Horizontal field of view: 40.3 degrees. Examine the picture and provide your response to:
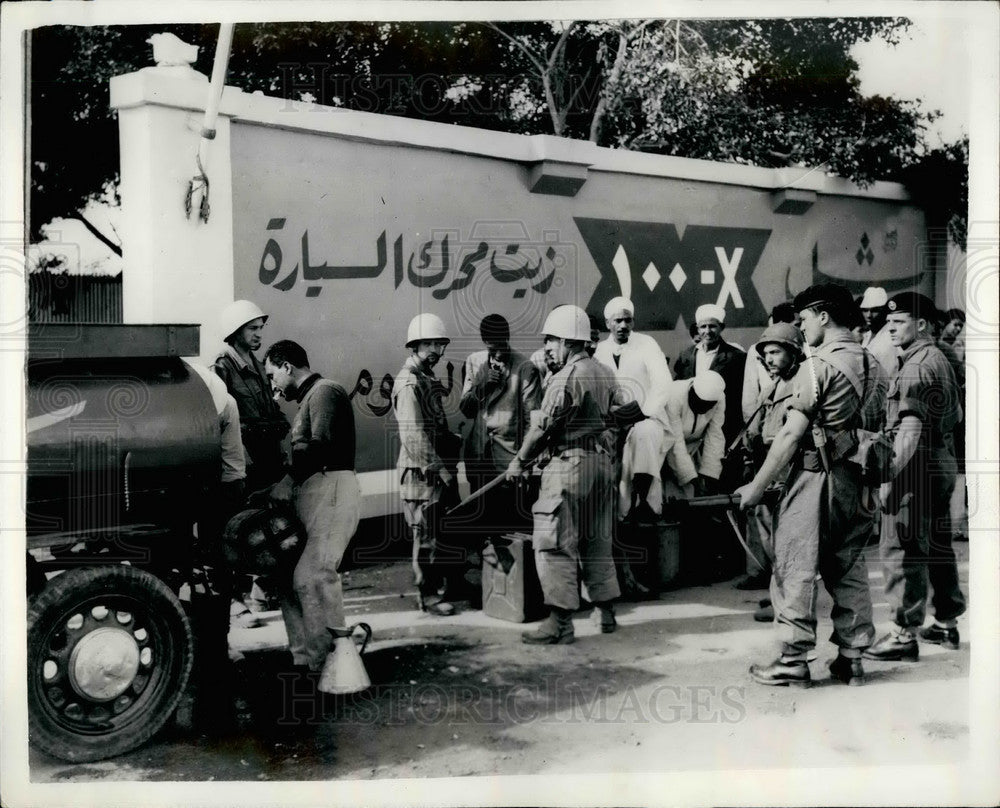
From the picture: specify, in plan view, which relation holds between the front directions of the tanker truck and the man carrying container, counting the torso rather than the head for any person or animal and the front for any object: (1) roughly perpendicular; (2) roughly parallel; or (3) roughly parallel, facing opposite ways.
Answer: roughly parallel

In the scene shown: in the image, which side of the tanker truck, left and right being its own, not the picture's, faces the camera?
left

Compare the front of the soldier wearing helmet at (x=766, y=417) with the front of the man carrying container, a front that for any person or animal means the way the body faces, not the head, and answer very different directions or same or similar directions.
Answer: same or similar directions

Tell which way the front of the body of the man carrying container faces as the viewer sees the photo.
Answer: to the viewer's left

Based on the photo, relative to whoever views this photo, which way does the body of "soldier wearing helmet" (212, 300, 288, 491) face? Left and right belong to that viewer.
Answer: facing the viewer and to the right of the viewer

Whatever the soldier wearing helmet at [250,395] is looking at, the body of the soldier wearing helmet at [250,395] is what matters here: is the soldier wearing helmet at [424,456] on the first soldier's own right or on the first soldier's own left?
on the first soldier's own left

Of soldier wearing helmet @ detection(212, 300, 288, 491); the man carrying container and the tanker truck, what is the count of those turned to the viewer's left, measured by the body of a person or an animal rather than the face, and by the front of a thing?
2

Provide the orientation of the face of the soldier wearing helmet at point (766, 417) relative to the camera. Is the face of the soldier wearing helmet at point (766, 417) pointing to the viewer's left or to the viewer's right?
to the viewer's left

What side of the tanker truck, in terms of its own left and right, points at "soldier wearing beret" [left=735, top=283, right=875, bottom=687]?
back

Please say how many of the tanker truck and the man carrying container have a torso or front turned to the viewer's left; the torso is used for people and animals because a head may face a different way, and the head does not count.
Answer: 2

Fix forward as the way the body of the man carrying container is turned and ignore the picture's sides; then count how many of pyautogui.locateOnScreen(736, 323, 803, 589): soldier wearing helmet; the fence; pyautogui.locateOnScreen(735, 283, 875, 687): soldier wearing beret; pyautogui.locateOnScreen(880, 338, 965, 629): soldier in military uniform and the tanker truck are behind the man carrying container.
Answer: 3
